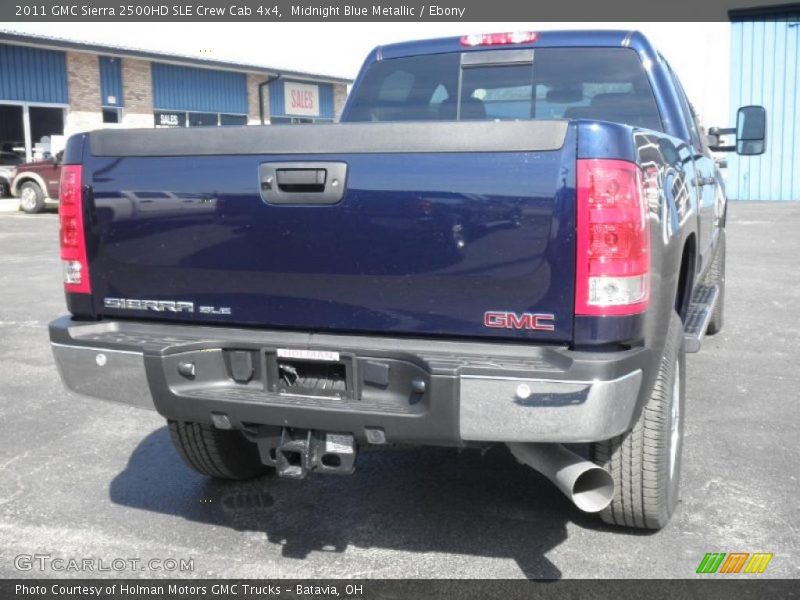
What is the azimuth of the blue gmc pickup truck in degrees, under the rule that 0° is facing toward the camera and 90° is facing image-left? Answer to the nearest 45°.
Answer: approximately 180°
